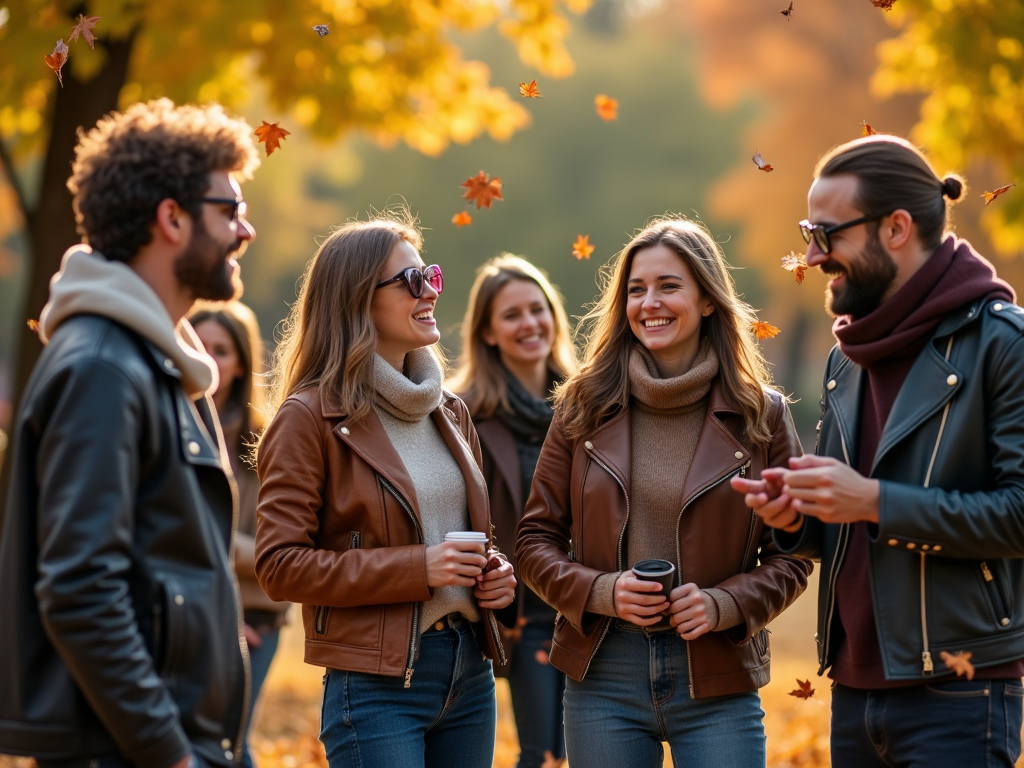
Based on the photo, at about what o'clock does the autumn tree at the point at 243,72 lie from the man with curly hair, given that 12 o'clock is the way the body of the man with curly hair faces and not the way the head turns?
The autumn tree is roughly at 9 o'clock from the man with curly hair.

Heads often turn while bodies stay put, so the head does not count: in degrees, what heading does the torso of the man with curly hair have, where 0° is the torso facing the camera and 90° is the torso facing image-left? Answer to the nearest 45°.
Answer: approximately 270°

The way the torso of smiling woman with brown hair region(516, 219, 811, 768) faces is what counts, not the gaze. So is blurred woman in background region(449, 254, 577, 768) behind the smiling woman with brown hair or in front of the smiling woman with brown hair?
behind

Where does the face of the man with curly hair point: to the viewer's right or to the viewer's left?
to the viewer's right

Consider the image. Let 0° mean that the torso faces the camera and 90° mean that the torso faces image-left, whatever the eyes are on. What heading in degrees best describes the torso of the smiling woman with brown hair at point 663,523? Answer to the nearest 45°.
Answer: approximately 0°

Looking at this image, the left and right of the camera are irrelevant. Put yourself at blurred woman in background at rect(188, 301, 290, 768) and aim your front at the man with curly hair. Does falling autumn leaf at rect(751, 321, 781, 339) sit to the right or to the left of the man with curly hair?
left

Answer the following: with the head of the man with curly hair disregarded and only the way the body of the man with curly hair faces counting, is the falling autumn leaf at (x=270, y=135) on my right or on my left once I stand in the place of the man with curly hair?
on my left

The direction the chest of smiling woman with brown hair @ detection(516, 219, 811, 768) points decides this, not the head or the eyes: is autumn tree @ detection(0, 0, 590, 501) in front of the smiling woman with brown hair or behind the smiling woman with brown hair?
behind

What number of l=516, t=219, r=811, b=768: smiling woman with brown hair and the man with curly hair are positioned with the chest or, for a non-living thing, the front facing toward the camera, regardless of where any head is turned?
1
